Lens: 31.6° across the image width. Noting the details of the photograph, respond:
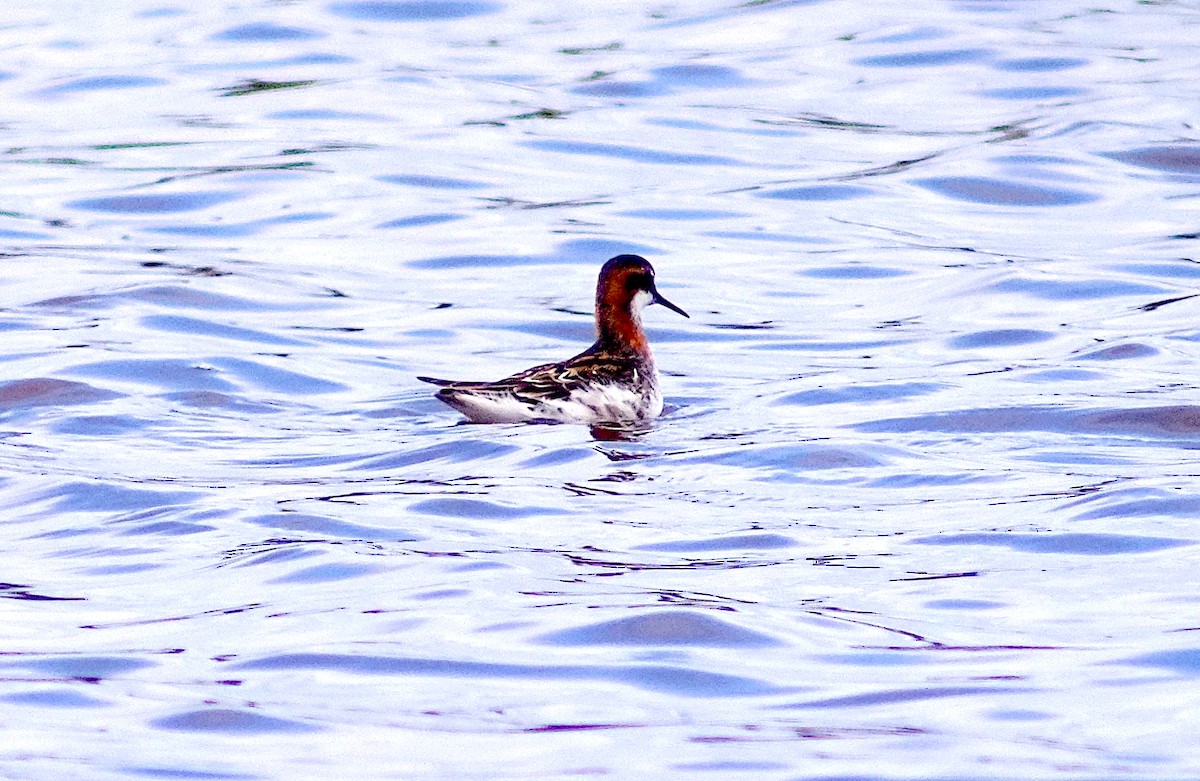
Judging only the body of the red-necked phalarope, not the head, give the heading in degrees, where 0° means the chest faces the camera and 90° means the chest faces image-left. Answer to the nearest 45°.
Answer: approximately 270°
